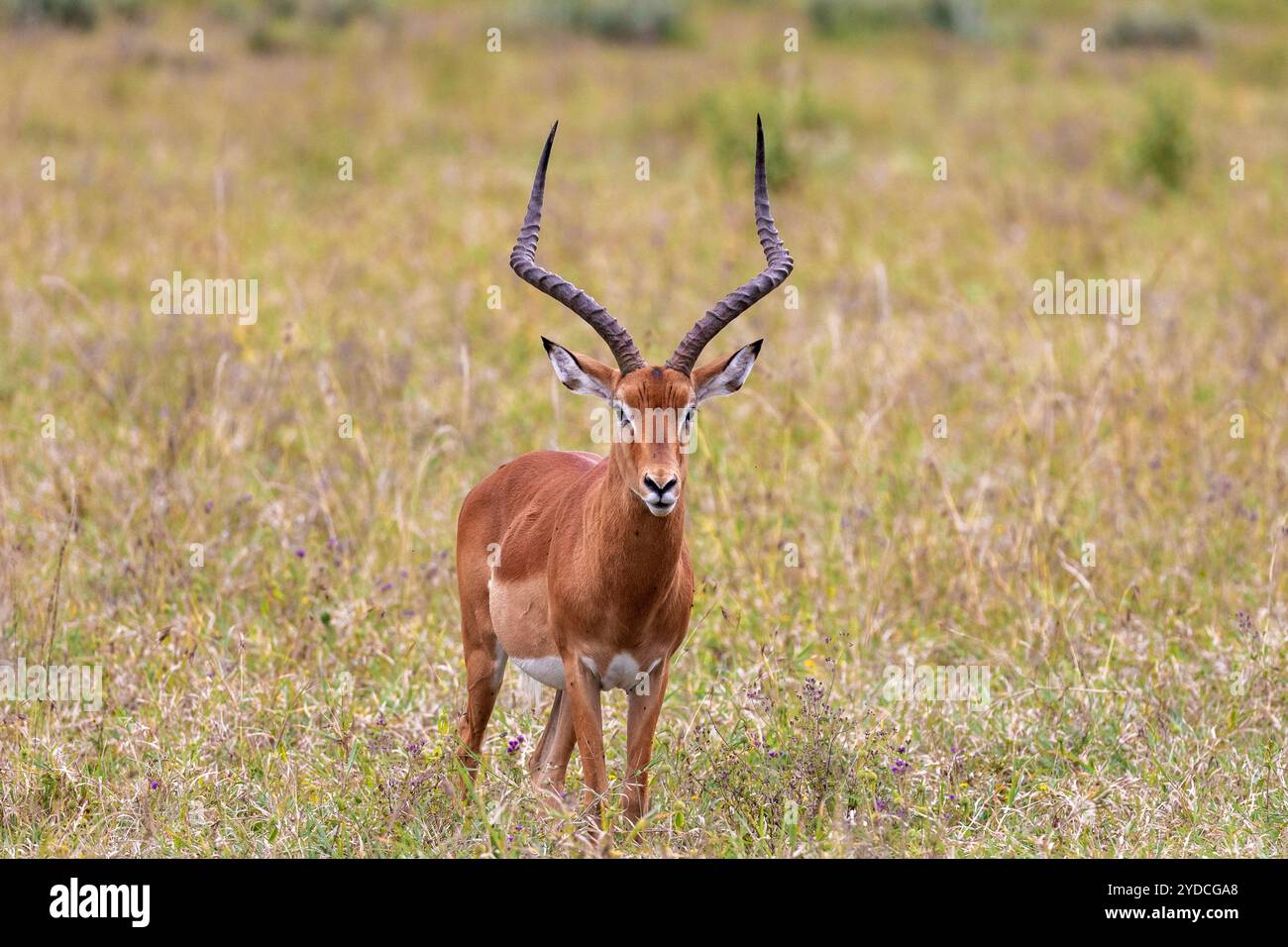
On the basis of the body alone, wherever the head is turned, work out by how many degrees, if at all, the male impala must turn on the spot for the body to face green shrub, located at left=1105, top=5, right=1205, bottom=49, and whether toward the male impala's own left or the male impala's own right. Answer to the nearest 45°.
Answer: approximately 135° to the male impala's own left

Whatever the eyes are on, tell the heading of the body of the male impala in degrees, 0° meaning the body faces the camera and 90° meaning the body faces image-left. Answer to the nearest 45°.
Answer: approximately 315°

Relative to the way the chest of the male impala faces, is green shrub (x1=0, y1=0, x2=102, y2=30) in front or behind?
behind

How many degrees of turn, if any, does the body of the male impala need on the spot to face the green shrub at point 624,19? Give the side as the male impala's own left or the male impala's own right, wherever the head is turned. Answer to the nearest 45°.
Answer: approximately 135° to the male impala's own left

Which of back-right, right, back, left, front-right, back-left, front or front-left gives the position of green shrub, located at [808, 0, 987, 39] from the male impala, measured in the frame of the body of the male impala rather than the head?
back-left
